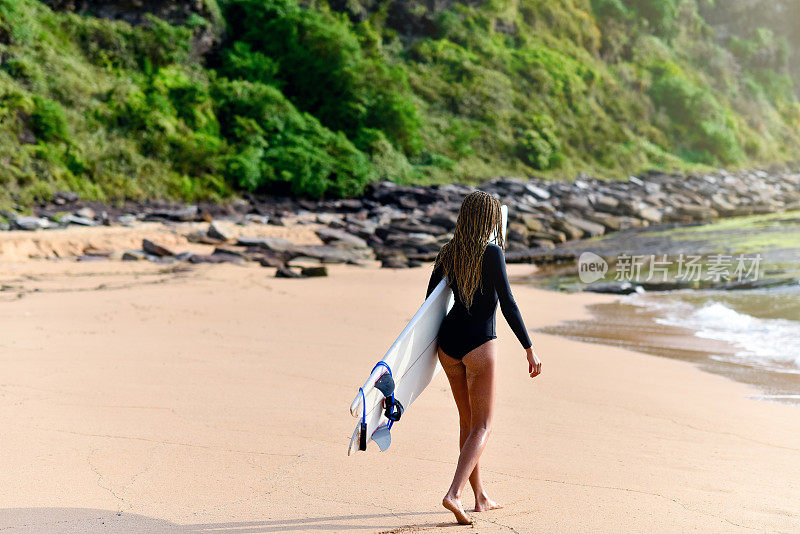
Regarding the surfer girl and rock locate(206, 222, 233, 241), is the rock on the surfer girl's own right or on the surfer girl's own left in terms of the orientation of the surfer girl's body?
on the surfer girl's own left

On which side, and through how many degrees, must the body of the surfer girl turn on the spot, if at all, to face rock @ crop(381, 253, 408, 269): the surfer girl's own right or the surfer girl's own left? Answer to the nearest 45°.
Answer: approximately 45° to the surfer girl's own left

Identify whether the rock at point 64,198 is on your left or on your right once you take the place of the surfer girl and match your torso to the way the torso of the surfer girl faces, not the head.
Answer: on your left

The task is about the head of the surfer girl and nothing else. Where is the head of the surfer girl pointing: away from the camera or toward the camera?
away from the camera

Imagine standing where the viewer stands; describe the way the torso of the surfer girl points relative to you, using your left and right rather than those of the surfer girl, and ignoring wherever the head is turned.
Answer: facing away from the viewer and to the right of the viewer

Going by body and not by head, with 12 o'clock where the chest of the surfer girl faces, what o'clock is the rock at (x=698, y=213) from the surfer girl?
The rock is roughly at 11 o'clock from the surfer girl.

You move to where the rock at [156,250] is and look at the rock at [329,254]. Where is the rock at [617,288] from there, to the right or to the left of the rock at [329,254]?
right

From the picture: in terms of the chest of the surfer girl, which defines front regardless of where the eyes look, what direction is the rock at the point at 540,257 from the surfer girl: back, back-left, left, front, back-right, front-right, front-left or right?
front-left

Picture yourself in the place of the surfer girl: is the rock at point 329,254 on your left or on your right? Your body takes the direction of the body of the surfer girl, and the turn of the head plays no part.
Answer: on your left

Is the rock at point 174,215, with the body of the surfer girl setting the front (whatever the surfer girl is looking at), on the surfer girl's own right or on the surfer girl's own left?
on the surfer girl's own left

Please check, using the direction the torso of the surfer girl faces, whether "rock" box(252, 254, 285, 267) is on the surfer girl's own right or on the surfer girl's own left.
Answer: on the surfer girl's own left

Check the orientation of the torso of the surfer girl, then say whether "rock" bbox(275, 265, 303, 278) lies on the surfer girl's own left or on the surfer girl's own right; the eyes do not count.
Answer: on the surfer girl's own left
